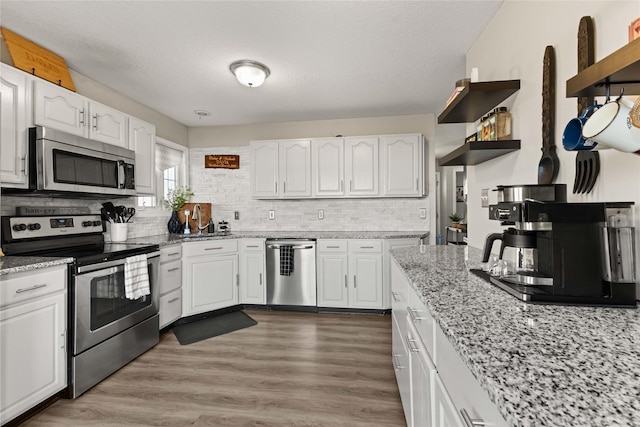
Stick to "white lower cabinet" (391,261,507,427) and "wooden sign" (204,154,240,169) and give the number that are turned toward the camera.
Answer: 1

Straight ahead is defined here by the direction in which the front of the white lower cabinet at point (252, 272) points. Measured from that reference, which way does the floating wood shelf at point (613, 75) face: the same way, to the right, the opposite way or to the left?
to the right

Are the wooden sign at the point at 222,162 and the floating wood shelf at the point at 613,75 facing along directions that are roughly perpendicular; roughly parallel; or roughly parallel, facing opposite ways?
roughly perpendicular

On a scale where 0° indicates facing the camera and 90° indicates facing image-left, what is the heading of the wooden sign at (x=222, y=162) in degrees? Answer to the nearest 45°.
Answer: approximately 0°

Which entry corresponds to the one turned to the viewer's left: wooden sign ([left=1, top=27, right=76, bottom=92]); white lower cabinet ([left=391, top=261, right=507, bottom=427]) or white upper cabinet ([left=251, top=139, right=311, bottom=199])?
the white lower cabinet

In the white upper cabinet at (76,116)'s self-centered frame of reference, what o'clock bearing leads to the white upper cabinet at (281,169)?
the white upper cabinet at (281,169) is roughly at 10 o'clock from the white upper cabinet at (76,116).

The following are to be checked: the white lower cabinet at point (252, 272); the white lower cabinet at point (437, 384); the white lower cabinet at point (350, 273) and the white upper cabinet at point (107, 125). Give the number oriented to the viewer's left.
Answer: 1

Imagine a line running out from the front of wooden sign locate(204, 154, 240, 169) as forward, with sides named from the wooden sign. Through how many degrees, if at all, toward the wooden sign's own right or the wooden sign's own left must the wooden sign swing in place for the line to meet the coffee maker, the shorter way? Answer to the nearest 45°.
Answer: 0° — it already faces it

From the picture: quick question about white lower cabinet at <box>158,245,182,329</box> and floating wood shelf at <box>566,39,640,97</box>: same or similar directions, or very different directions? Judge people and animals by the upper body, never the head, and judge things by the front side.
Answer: very different directions

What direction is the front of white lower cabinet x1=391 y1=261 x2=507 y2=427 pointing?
to the viewer's left

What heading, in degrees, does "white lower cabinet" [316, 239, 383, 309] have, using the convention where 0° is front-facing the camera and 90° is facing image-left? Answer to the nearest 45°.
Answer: approximately 0°

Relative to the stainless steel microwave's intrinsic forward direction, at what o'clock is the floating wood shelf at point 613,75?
The floating wood shelf is roughly at 1 o'clock from the stainless steel microwave.

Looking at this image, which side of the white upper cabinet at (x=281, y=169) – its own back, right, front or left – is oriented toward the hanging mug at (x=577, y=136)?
front

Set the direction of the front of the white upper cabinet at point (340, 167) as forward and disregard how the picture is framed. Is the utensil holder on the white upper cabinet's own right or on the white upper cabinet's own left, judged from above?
on the white upper cabinet's own right

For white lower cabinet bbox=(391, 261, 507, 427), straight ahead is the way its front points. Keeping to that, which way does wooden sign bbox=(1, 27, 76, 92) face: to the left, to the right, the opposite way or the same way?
the opposite way

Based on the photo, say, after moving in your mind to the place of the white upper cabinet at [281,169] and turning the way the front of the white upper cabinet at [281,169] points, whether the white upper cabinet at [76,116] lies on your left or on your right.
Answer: on your right
